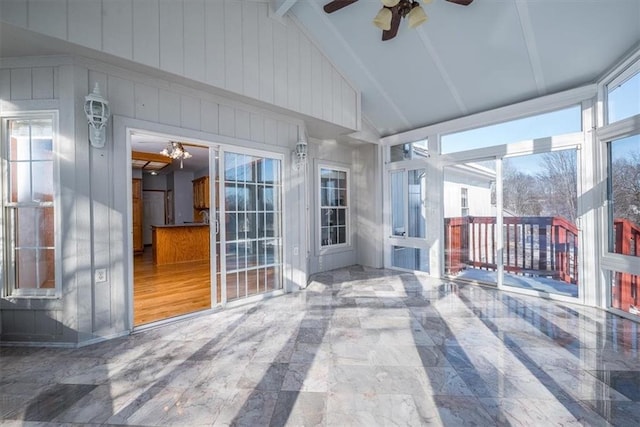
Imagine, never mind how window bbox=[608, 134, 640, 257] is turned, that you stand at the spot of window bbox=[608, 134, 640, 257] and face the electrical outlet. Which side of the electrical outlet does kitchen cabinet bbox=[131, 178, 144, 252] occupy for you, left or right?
right

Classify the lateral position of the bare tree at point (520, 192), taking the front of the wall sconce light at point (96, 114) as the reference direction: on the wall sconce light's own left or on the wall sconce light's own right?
on the wall sconce light's own left

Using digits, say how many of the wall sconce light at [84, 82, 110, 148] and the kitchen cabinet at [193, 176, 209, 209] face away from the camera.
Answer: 0

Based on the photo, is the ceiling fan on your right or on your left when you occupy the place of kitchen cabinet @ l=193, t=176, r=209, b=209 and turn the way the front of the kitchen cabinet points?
on your left

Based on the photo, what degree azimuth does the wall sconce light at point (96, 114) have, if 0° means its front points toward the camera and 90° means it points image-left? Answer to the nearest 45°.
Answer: approximately 0°

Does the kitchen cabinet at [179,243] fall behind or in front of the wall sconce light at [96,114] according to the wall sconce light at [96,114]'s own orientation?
behind

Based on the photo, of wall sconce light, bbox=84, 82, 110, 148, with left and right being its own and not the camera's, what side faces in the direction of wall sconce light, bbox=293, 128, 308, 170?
left

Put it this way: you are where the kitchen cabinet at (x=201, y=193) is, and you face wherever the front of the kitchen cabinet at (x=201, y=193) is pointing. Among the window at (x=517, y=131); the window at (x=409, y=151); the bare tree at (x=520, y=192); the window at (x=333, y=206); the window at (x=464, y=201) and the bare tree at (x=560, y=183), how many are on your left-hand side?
6

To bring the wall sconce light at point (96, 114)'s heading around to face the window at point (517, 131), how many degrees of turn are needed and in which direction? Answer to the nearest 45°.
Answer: approximately 90° to its left

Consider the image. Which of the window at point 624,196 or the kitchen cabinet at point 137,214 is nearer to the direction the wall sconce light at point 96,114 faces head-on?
the window
